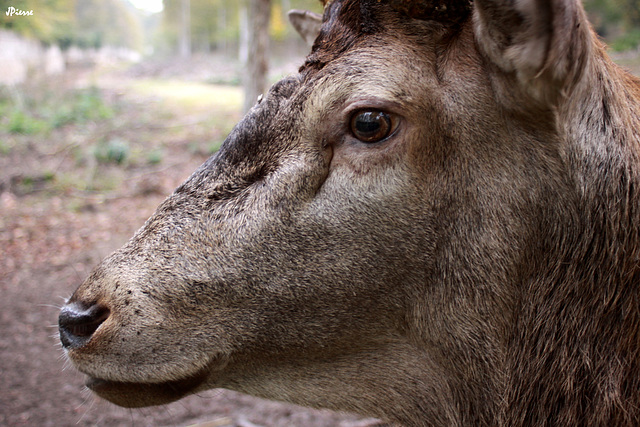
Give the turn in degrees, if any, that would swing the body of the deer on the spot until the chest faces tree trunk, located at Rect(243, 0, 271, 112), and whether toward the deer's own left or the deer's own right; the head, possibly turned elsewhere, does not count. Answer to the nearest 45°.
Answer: approximately 90° to the deer's own right

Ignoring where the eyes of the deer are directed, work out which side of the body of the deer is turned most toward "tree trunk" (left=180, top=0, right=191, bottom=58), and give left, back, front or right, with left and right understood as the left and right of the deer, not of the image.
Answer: right

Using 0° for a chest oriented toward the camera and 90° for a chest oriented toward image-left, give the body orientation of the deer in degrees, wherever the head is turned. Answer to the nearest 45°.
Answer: approximately 90°
